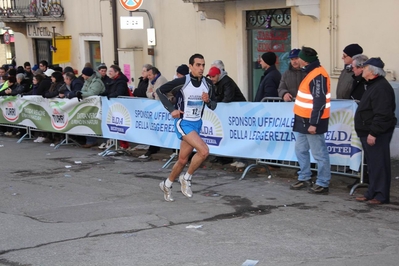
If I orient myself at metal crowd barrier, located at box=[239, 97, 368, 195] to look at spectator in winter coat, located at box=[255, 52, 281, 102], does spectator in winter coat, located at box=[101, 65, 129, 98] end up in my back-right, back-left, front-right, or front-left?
front-left

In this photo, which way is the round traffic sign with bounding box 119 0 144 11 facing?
toward the camera

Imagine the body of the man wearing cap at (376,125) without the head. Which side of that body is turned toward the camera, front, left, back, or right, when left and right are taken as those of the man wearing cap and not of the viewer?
left

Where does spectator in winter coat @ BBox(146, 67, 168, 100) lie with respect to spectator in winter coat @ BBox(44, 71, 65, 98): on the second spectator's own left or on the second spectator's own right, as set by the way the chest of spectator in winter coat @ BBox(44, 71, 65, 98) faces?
on the second spectator's own left

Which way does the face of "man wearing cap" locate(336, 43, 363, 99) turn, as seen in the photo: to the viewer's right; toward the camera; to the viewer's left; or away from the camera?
to the viewer's left

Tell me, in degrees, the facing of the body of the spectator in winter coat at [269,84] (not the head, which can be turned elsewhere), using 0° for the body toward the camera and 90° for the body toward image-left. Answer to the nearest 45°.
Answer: approximately 90°

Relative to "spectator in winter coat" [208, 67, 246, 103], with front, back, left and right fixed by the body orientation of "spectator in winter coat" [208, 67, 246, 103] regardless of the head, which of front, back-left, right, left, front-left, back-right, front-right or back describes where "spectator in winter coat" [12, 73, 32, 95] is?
right

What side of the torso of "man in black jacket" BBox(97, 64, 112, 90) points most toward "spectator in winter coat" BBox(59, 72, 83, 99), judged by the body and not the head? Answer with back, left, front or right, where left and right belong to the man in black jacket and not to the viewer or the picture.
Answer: right
